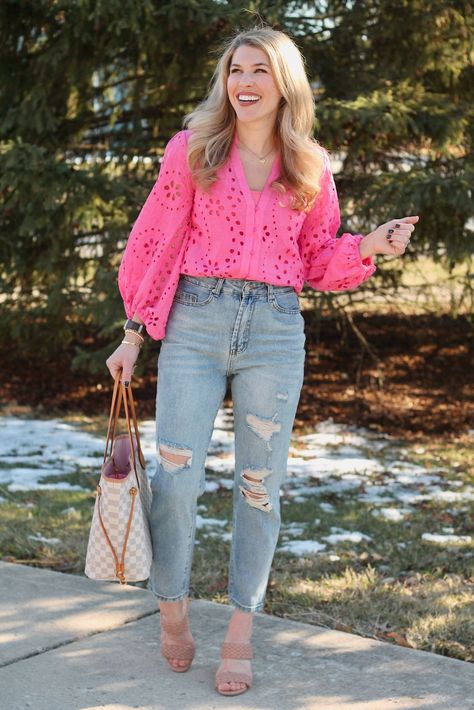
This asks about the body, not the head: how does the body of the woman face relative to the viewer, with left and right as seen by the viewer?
facing the viewer
